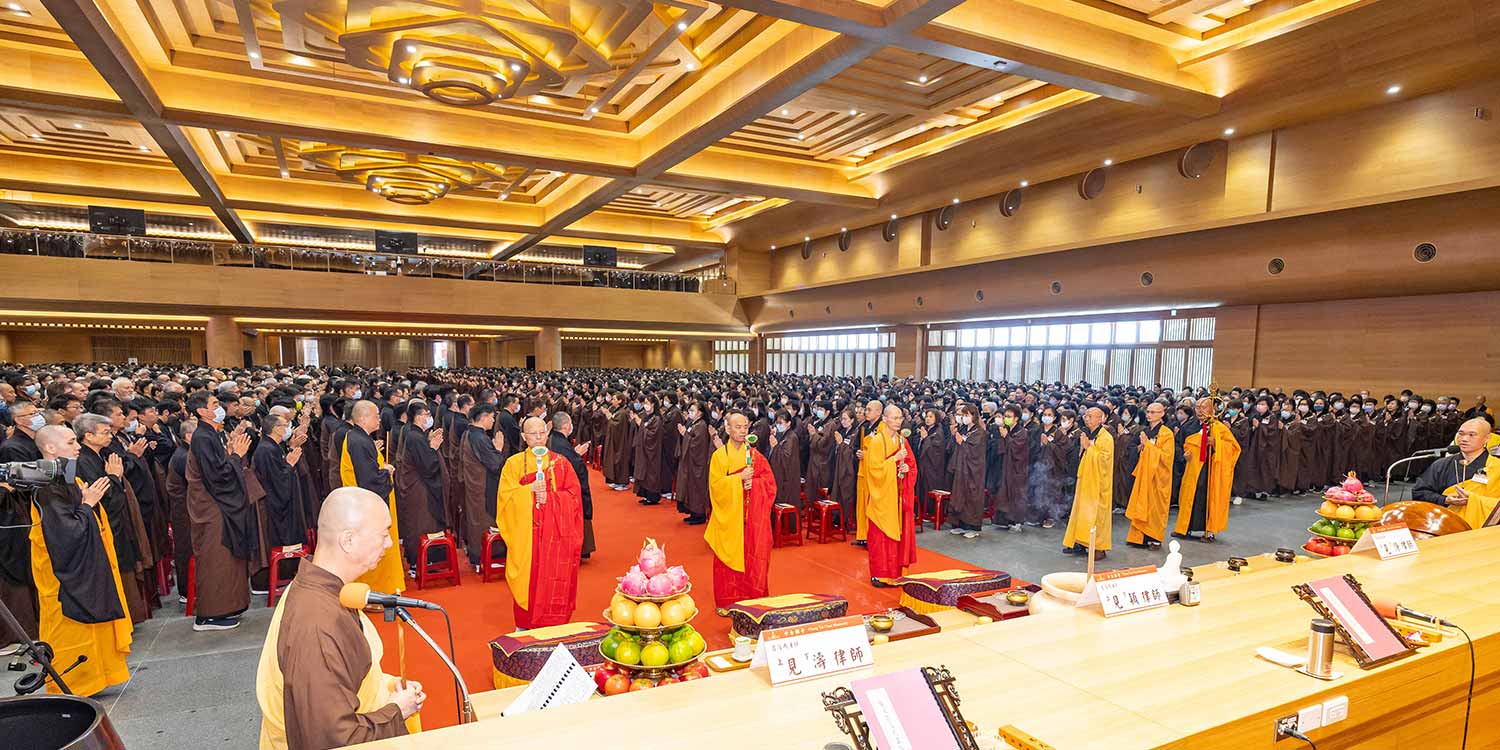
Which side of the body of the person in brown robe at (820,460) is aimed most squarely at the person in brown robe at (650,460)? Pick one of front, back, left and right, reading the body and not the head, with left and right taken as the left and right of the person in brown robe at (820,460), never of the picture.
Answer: right

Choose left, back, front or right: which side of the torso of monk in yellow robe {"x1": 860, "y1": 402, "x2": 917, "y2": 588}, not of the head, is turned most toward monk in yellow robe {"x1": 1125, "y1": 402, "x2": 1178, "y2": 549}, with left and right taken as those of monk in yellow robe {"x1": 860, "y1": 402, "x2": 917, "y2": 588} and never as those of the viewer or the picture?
left

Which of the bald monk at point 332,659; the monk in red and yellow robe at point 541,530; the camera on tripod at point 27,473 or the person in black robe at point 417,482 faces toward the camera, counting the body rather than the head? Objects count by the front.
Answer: the monk in red and yellow robe

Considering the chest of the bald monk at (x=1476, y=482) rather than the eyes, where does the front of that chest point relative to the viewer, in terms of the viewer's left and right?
facing the viewer and to the left of the viewer

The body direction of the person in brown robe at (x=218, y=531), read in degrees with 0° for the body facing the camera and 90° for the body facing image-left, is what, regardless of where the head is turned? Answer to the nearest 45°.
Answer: approximately 270°

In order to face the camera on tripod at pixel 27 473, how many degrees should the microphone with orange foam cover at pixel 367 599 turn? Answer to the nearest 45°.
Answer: approximately 45° to its right

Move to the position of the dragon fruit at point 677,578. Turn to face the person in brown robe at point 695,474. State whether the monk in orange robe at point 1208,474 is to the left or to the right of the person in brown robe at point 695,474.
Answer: right

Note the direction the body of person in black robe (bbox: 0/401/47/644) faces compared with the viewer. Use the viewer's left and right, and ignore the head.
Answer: facing to the right of the viewer

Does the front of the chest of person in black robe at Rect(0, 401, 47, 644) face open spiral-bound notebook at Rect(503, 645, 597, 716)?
no

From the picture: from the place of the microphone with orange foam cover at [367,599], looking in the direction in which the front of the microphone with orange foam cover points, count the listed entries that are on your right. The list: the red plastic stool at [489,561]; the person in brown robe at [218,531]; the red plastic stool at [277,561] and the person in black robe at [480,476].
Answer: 4

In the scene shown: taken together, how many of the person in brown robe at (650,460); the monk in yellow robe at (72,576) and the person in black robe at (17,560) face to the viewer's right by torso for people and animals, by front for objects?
2

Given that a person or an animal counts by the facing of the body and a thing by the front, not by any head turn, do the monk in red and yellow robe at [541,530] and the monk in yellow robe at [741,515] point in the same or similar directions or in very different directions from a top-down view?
same or similar directions

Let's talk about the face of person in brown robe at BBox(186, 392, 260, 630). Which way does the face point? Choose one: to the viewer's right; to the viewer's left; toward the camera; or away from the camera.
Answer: to the viewer's right

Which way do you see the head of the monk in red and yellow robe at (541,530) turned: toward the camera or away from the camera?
toward the camera

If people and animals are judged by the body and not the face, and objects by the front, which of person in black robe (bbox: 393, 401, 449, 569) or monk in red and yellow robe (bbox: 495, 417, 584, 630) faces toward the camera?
the monk in red and yellow robe

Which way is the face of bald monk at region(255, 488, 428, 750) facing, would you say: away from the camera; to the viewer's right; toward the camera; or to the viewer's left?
to the viewer's right

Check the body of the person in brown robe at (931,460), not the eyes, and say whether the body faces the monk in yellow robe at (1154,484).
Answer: no

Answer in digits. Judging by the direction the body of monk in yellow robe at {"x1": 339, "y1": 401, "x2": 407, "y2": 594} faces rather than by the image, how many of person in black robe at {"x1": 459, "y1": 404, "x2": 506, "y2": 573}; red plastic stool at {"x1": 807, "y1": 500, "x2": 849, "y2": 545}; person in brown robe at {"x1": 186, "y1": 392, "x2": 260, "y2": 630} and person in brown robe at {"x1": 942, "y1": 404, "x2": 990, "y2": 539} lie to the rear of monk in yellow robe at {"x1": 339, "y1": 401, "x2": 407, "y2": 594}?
1

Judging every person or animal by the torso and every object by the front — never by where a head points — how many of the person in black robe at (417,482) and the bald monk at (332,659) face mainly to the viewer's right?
2

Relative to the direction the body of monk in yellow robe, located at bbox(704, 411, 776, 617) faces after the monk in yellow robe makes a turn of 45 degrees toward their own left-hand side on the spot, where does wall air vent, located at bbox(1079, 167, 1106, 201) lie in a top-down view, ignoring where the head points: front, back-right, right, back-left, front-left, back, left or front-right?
front-left

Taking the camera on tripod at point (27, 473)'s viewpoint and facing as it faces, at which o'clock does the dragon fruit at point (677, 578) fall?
The dragon fruit is roughly at 2 o'clock from the camera on tripod.
